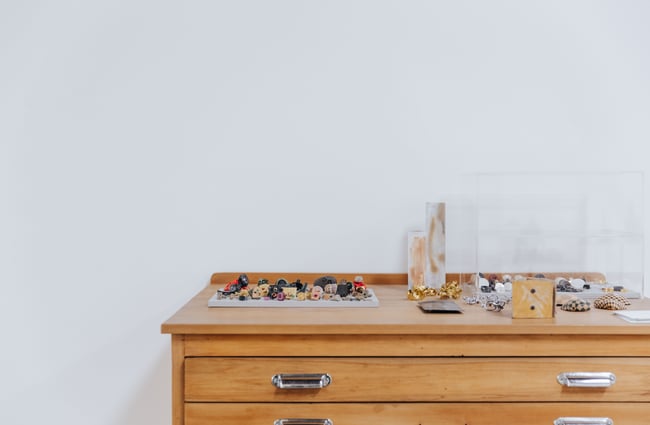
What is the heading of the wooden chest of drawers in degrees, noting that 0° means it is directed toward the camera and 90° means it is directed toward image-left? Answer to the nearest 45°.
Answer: approximately 0°
